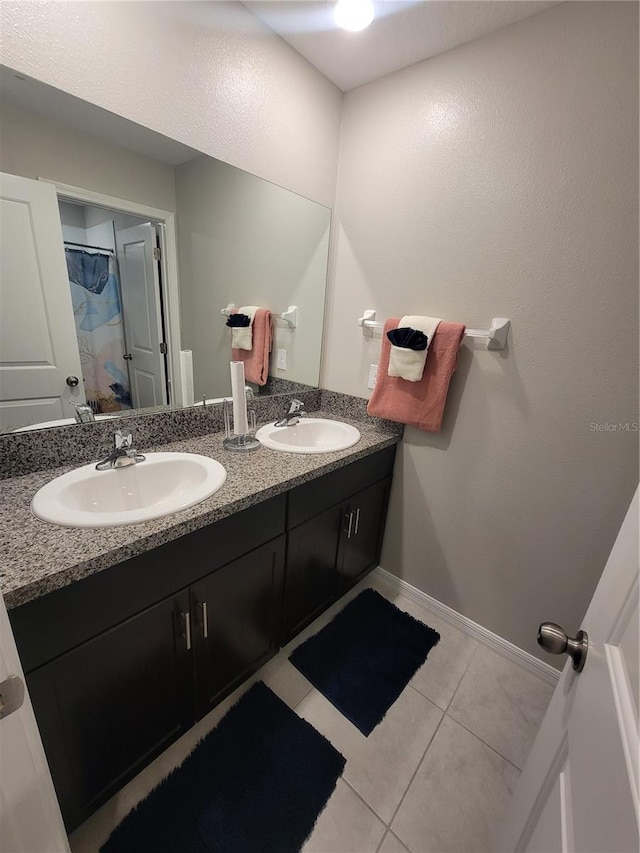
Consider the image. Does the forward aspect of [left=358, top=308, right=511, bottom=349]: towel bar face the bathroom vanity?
yes

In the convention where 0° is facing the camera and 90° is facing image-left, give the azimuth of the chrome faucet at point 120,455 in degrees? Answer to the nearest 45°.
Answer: approximately 315°

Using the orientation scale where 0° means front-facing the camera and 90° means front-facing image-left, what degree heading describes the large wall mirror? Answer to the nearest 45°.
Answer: approximately 315°

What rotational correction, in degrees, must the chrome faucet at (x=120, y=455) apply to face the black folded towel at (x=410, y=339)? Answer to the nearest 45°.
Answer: approximately 45° to its left

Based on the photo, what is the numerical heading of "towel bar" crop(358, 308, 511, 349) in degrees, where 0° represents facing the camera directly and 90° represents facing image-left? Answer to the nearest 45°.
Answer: approximately 45°

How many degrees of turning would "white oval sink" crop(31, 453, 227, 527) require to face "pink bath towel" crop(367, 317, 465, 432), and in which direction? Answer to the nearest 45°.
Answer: approximately 45° to its left
